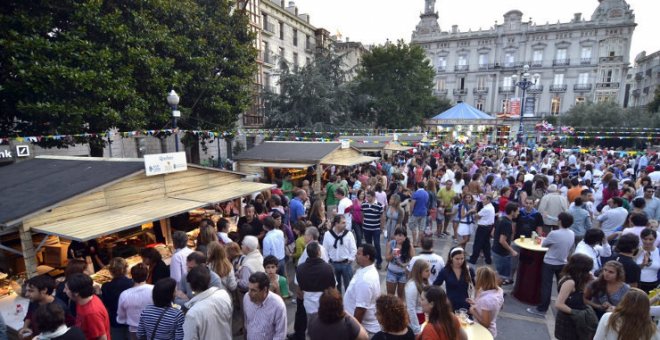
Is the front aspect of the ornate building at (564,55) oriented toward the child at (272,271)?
yes

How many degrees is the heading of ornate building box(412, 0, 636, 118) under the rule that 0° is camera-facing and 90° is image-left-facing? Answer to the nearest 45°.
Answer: approximately 0°

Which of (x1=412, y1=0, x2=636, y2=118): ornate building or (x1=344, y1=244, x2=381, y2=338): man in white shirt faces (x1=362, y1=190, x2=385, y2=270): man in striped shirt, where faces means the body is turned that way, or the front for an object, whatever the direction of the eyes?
the ornate building

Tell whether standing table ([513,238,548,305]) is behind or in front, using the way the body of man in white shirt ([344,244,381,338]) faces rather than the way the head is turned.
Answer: behind

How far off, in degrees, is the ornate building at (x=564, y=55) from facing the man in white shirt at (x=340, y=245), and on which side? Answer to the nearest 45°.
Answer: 0° — it already faces them

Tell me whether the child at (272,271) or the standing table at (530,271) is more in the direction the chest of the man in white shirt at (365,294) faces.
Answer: the child

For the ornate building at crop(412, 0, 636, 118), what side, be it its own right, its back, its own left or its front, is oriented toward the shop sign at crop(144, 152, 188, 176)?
front
